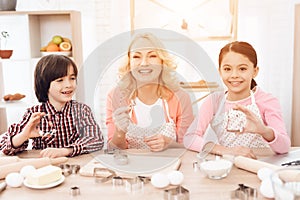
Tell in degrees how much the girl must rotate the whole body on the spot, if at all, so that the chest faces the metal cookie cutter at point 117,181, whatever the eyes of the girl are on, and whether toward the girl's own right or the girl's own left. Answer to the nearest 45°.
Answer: approximately 45° to the girl's own right

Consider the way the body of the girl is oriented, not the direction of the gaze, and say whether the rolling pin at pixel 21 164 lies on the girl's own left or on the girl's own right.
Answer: on the girl's own right

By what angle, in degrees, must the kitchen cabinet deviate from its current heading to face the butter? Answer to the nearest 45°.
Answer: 0° — it already faces it

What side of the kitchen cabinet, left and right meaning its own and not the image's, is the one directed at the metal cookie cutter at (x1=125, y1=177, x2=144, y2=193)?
front

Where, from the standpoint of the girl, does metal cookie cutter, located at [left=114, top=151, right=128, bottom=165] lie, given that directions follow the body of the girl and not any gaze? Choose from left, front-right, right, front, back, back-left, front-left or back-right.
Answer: front-right

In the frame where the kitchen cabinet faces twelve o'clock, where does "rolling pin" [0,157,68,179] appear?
The rolling pin is roughly at 12 o'clock from the kitchen cabinet.

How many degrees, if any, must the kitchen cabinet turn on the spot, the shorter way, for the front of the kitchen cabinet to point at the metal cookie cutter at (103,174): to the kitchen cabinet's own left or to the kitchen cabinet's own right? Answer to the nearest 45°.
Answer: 0° — it already faces it

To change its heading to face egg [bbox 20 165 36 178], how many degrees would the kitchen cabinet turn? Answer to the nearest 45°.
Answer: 0° — it already faces it

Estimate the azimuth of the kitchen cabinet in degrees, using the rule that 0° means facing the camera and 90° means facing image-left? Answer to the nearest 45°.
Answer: approximately 0°

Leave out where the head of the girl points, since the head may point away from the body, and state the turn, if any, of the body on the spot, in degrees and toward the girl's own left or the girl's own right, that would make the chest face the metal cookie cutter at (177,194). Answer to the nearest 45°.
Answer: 0° — they already face it

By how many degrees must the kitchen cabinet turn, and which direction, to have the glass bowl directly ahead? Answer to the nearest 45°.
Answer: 0° — it already faces it

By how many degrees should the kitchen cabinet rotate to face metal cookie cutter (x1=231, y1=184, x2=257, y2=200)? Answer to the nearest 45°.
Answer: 0° — it already faces it

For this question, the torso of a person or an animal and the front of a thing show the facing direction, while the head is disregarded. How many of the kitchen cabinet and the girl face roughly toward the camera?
2
